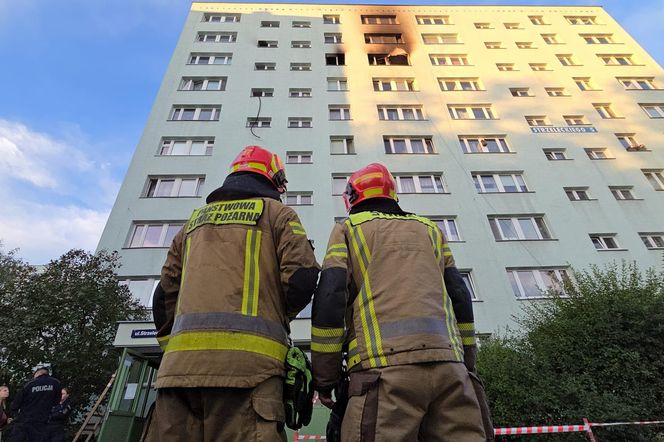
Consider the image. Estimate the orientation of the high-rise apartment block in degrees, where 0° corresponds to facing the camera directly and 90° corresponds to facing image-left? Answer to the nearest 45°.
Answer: approximately 0°

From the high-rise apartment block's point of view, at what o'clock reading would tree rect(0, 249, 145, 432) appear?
The tree is roughly at 2 o'clock from the high-rise apartment block.
